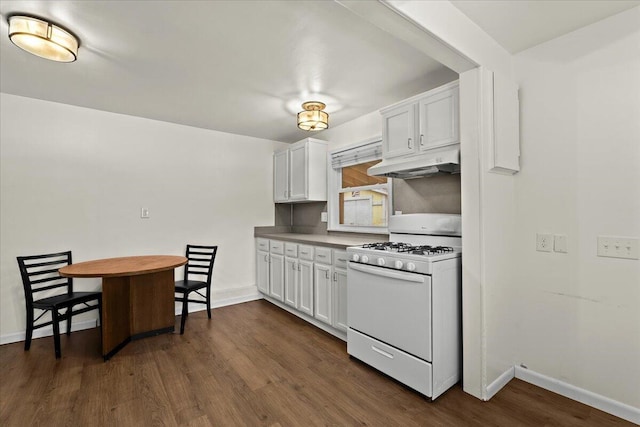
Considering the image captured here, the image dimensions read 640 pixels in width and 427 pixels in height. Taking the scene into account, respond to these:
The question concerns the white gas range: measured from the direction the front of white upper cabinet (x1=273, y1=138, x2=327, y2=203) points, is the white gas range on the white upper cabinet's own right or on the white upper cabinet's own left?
on the white upper cabinet's own left

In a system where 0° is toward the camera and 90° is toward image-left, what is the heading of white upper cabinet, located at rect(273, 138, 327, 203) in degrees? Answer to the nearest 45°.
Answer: approximately 45°

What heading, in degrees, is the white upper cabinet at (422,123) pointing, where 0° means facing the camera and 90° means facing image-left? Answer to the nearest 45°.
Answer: approximately 45°

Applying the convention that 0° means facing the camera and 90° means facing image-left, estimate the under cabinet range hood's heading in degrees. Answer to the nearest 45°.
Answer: approximately 45°

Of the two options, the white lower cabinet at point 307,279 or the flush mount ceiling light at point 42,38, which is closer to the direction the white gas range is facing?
the flush mount ceiling light

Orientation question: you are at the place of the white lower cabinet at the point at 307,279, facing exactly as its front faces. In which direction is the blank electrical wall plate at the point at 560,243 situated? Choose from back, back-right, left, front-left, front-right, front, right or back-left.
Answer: left

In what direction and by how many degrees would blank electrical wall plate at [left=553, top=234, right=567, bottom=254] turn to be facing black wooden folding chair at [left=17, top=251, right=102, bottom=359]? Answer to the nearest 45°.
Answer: approximately 45° to its right

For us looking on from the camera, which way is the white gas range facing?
facing the viewer and to the left of the viewer

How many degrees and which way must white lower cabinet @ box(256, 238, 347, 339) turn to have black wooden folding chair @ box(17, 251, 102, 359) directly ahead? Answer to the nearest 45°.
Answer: approximately 45° to its right

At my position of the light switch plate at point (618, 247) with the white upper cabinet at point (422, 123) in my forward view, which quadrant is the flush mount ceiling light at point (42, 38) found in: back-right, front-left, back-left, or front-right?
front-left
